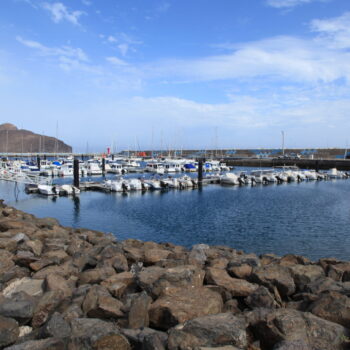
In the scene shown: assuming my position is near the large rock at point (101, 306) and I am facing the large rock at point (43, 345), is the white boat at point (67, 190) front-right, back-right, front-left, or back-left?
back-right

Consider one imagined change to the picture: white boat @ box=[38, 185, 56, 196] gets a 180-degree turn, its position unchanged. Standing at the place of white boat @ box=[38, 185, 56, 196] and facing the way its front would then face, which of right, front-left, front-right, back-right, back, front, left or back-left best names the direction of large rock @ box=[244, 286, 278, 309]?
front-right

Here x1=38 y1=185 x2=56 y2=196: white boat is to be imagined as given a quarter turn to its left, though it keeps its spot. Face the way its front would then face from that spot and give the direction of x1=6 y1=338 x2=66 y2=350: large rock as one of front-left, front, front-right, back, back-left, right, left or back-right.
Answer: front-left

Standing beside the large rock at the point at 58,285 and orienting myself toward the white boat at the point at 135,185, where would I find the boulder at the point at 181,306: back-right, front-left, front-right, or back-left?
back-right

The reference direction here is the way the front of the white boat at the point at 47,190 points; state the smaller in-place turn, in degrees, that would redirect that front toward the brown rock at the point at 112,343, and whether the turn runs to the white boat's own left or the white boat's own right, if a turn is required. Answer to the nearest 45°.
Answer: approximately 135° to the white boat's own left

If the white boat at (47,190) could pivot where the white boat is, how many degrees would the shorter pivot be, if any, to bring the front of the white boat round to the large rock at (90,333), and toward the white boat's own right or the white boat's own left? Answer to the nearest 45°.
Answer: approximately 135° to the white boat's own left

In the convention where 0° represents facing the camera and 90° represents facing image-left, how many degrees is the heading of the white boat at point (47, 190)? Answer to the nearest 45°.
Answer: approximately 135°
